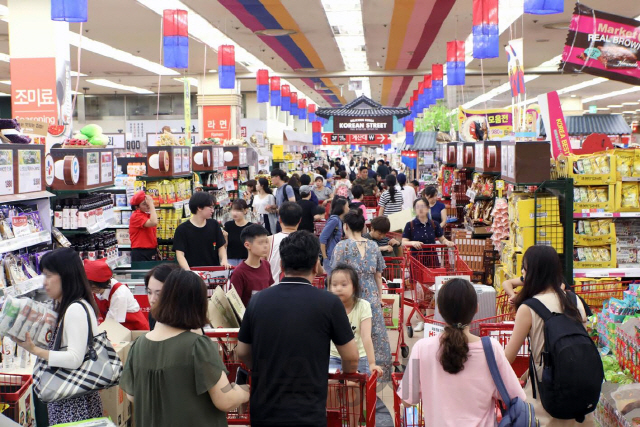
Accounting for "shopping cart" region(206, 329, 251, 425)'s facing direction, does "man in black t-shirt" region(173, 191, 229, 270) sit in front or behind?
in front

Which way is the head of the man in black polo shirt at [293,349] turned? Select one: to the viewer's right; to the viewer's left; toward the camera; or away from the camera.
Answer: away from the camera

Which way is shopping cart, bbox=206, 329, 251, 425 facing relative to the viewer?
away from the camera

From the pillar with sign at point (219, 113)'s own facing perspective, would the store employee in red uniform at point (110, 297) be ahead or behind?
ahead

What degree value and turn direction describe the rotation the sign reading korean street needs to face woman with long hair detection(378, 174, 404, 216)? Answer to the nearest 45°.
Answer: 0° — it already faces them

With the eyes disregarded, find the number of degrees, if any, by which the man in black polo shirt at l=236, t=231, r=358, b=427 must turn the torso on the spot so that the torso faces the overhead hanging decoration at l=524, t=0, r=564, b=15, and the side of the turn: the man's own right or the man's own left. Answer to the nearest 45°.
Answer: approximately 45° to the man's own right

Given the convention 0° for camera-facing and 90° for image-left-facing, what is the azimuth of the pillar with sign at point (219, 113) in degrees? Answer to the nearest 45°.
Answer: approximately 0°

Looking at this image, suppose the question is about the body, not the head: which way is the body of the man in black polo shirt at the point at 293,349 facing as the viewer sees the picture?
away from the camera

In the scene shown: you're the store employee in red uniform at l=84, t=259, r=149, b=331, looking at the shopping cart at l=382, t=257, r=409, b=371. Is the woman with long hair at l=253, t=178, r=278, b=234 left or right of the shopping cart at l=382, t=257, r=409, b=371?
left

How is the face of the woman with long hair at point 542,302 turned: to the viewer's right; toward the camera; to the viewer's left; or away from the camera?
away from the camera

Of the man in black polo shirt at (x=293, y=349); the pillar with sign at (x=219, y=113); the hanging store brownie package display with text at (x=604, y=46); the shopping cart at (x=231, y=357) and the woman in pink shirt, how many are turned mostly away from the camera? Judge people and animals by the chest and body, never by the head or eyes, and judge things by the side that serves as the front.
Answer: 3

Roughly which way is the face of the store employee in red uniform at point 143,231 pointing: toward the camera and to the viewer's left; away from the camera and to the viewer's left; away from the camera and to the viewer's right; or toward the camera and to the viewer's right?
toward the camera and to the viewer's right

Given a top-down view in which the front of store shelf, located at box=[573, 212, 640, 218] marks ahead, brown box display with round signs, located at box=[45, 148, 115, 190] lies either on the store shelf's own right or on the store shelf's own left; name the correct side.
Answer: on the store shelf's own right
